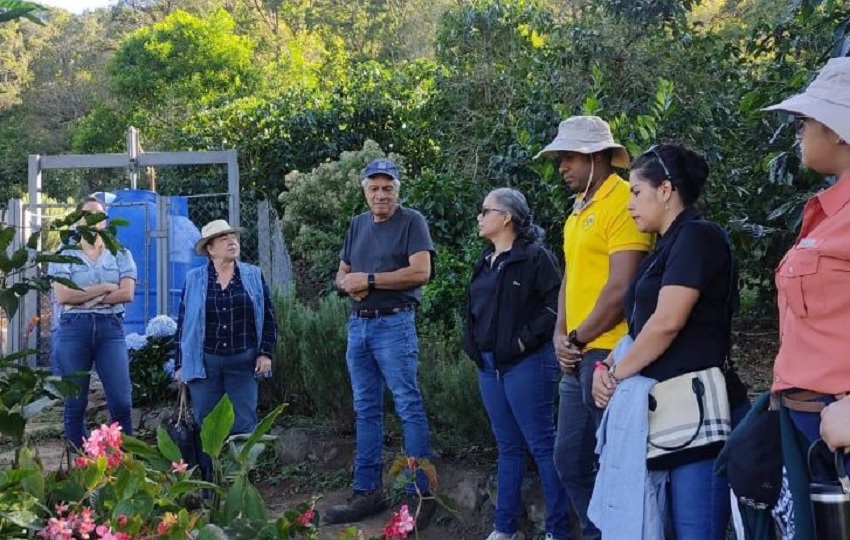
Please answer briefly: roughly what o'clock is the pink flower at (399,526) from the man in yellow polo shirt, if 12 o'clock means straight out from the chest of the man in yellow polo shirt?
The pink flower is roughly at 11 o'clock from the man in yellow polo shirt.

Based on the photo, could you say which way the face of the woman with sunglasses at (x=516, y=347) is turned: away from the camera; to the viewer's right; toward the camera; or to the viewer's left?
to the viewer's left

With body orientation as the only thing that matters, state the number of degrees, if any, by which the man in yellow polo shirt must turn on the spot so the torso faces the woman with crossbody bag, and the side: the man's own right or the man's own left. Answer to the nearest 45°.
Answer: approximately 90° to the man's own left

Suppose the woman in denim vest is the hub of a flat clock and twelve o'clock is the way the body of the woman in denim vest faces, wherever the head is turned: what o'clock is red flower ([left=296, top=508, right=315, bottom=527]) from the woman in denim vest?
The red flower is roughly at 12 o'clock from the woman in denim vest.

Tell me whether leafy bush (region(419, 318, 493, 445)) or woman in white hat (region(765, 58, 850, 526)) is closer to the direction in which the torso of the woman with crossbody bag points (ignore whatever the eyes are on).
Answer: the leafy bush

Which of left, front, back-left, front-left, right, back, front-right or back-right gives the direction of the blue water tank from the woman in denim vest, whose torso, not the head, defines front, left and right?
back

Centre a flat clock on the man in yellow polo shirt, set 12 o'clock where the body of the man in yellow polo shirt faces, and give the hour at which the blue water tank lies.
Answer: The blue water tank is roughly at 3 o'clock from the man in yellow polo shirt.

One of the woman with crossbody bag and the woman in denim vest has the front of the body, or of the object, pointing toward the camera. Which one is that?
the woman in denim vest

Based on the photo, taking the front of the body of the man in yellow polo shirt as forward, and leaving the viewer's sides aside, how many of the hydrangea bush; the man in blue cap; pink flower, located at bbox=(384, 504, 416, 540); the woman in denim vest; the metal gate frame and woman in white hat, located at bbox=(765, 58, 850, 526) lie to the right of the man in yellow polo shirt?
4

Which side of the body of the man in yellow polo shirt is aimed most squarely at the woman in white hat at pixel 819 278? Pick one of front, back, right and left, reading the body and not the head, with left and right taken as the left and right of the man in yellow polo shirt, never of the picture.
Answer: left

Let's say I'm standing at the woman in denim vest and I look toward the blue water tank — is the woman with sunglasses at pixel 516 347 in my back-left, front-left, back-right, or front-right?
back-right

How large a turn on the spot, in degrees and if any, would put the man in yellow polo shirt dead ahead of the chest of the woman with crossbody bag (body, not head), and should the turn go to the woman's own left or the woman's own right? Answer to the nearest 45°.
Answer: approximately 45° to the woman's own right

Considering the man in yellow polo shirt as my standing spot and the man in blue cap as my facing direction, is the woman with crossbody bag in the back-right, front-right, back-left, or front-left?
back-left

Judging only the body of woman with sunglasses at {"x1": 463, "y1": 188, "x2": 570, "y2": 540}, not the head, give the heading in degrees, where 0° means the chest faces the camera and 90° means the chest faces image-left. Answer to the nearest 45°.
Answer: approximately 45°

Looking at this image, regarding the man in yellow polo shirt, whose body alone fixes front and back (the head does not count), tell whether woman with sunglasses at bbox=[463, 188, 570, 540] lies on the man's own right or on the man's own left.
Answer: on the man's own right

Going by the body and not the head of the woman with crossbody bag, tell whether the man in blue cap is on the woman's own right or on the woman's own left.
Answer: on the woman's own right

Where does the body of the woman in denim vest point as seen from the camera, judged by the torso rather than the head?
toward the camera

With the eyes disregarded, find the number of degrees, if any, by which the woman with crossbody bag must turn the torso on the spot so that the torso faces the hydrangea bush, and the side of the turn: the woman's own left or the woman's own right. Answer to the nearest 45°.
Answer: approximately 45° to the woman's own right

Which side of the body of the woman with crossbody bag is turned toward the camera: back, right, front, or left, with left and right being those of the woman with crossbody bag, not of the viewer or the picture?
left

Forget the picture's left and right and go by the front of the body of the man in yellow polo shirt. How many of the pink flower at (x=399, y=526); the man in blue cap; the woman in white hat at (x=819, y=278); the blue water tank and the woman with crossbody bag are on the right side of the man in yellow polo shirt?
2
